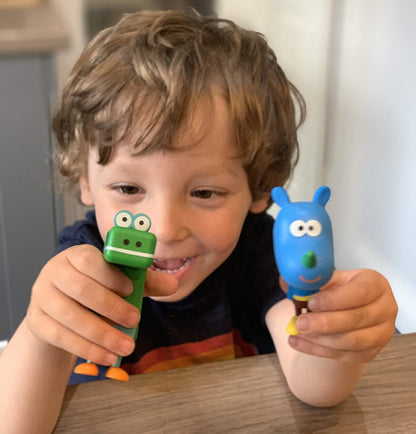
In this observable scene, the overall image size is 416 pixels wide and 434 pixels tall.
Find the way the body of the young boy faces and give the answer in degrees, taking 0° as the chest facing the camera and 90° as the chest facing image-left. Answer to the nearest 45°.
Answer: approximately 0°
